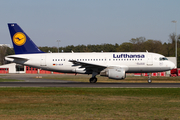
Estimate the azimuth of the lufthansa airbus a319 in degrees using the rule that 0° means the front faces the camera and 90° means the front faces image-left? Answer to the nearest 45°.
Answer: approximately 270°
